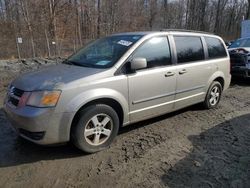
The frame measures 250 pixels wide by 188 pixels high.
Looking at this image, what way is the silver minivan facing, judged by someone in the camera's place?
facing the viewer and to the left of the viewer
